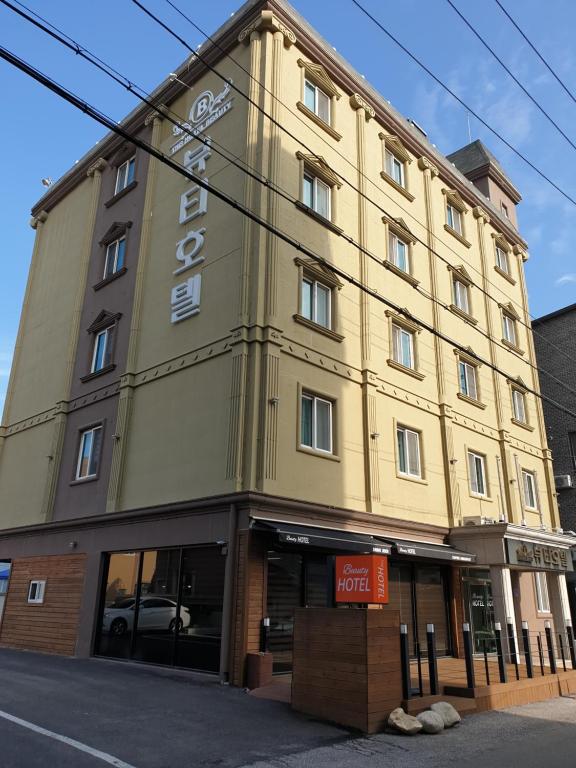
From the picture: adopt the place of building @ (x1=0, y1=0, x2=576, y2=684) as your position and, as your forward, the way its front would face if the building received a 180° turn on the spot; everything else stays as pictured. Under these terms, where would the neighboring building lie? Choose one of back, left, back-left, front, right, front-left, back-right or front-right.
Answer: right

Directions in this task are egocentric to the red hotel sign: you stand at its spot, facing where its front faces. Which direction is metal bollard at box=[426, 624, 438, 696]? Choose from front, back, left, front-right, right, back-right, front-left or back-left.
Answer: back

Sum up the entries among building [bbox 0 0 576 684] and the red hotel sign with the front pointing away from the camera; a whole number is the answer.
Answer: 0

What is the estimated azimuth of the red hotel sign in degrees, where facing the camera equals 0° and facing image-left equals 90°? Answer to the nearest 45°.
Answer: approximately 45°

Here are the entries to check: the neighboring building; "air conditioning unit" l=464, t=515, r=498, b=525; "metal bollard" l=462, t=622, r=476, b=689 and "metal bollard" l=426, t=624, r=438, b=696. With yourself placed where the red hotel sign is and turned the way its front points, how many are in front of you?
0

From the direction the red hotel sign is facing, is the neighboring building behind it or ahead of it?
behind

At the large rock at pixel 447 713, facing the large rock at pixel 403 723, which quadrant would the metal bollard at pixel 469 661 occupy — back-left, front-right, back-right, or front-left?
back-right

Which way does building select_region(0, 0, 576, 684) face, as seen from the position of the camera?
facing the viewer and to the right of the viewer
